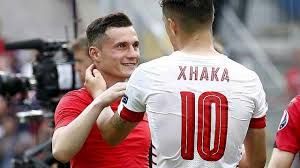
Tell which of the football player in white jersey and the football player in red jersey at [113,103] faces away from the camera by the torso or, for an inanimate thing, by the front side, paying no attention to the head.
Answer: the football player in white jersey

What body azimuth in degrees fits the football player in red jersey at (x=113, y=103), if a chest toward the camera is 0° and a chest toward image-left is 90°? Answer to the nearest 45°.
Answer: approximately 315°

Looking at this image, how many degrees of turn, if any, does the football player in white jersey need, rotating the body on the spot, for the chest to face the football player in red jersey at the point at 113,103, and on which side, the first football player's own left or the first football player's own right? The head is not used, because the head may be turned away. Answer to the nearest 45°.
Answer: approximately 45° to the first football player's own left

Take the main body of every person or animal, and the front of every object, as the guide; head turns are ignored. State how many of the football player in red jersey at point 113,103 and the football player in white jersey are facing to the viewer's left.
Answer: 0

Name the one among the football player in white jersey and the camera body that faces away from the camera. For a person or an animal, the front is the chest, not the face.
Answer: the football player in white jersey

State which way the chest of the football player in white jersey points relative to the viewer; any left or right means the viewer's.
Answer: facing away from the viewer

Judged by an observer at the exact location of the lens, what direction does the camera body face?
facing to the left of the viewer

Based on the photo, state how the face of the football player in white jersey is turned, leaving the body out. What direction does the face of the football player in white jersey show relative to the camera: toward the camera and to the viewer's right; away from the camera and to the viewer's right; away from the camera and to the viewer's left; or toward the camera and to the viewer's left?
away from the camera and to the viewer's left

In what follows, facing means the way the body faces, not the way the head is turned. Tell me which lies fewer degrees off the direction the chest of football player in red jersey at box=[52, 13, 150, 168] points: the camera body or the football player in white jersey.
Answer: the football player in white jersey

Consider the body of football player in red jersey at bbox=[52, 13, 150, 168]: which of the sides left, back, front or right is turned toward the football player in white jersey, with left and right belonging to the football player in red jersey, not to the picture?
front
